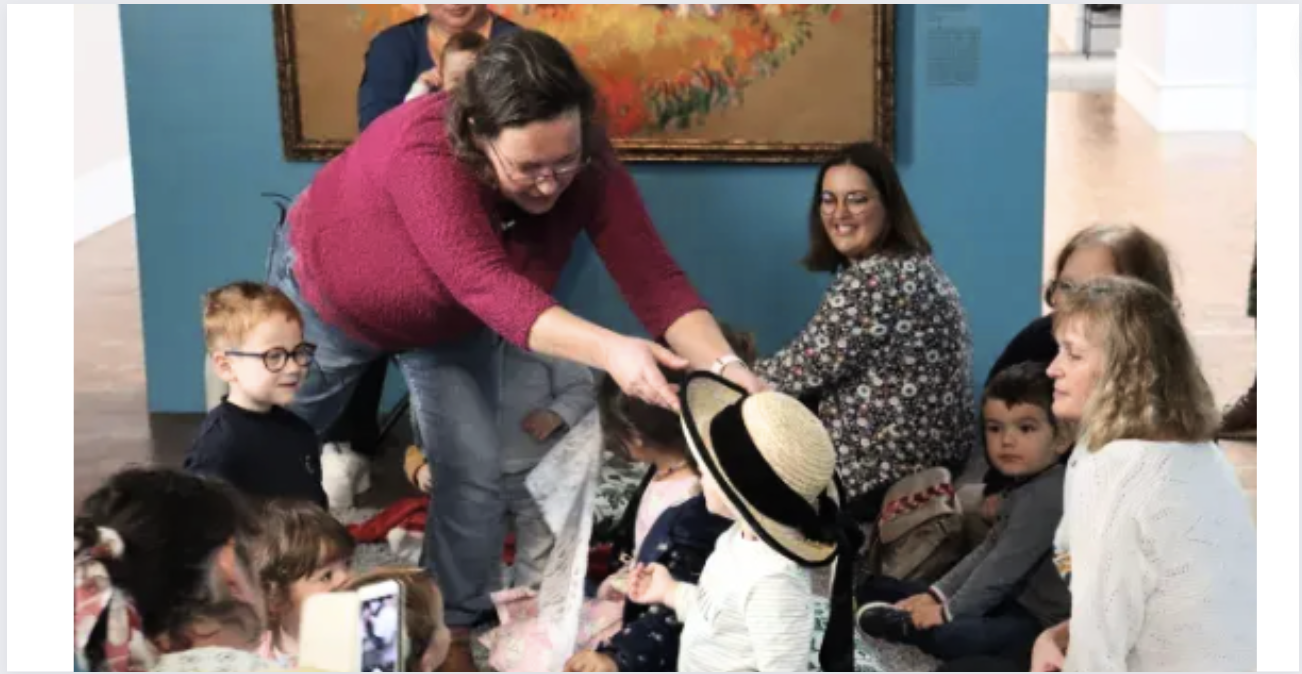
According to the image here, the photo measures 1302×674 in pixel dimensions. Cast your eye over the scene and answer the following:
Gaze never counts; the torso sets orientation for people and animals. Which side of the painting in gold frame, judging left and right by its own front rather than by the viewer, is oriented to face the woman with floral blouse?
front

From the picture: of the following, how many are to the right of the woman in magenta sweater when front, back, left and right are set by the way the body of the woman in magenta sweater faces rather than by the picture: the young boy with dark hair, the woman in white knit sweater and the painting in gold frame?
0

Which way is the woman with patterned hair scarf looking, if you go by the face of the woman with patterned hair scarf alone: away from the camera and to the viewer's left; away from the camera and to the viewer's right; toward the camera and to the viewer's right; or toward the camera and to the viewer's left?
away from the camera and to the viewer's right

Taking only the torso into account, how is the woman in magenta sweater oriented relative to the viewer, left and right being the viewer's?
facing the viewer and to the right of the viewer

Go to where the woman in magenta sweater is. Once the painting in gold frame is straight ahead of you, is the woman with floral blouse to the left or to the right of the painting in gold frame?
right

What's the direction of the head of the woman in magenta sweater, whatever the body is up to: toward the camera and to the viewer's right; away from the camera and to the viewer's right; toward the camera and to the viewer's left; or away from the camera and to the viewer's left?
toward the camera and to the viewer's right

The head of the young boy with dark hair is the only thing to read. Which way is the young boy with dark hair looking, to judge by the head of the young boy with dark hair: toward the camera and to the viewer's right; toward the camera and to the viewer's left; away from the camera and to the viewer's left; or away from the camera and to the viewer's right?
toward the camera and to the viewer's left

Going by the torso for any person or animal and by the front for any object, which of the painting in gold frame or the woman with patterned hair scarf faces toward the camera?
the painting in gold frame

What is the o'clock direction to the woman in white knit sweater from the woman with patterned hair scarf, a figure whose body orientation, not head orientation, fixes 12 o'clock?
The woman in white knit sweater is roughly at 2 o'clock from the woman with patterned hair scarf.

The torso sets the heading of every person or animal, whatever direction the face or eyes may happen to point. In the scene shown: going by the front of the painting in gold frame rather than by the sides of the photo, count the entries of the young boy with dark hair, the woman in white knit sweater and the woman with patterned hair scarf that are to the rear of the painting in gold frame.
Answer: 0

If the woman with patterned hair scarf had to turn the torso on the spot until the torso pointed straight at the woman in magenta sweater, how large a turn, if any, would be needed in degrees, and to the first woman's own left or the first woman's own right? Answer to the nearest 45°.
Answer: approximately 45° to the first woman's own right

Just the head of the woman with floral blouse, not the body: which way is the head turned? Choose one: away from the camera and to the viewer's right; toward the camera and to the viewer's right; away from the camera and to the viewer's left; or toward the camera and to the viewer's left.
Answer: toward the camera and to the viewer's left

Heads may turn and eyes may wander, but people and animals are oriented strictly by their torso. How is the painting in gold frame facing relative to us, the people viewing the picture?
facing the viewer

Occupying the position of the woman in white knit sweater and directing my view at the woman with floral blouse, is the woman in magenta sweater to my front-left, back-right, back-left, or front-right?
front-left
